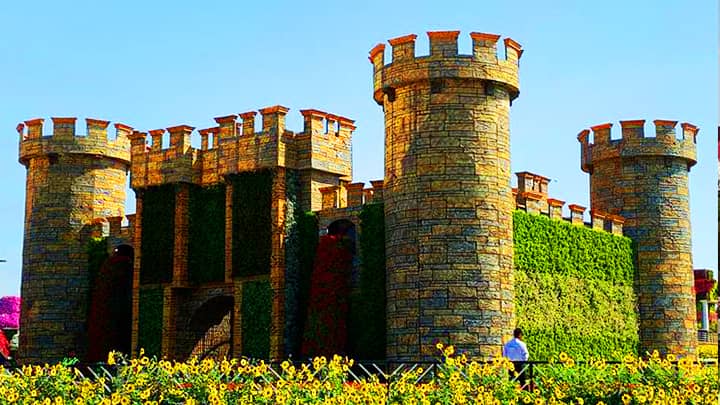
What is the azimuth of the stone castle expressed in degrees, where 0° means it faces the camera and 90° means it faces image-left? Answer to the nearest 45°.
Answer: approximately 45°

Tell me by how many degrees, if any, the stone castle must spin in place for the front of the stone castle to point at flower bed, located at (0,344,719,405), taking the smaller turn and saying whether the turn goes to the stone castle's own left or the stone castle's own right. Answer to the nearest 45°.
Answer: approximately 45° to the stone castle's own left
